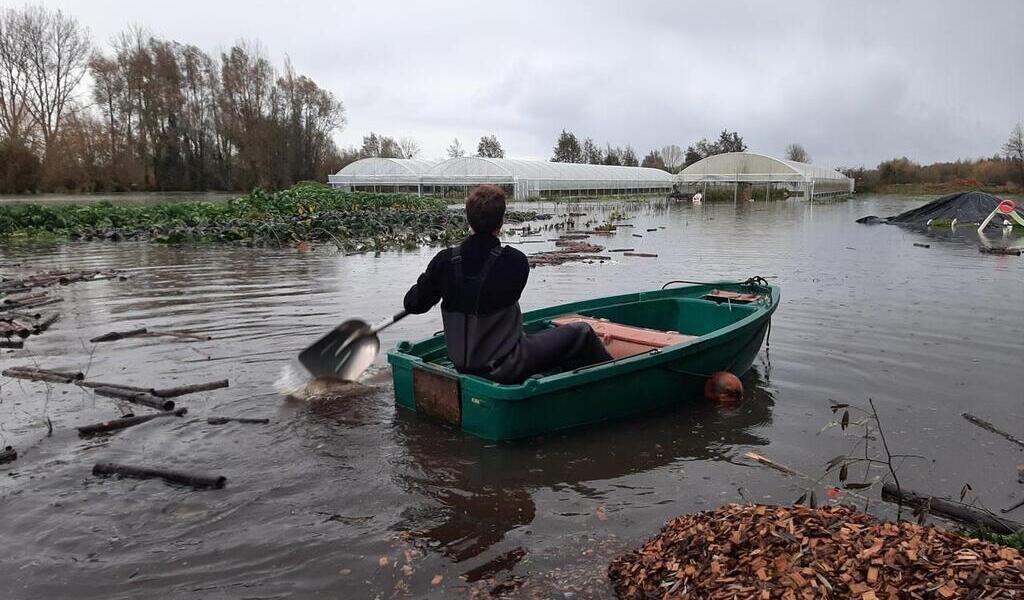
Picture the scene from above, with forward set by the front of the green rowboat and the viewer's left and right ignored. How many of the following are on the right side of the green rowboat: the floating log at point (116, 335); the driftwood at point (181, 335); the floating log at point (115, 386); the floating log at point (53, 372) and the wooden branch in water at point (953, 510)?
1

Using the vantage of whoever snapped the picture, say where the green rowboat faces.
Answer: facing away from the viewer and to the right of the viewer

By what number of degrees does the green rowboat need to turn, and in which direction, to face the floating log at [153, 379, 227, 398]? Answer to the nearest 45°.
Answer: approximately 135° to its left

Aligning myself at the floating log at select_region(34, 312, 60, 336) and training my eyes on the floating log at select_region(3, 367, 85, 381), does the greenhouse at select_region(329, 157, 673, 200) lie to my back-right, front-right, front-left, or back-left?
back-left

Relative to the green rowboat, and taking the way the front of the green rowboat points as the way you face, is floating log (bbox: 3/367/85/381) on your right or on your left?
on your left

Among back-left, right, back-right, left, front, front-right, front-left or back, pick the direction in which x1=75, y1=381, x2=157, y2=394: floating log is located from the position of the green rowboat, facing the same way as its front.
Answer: back-left

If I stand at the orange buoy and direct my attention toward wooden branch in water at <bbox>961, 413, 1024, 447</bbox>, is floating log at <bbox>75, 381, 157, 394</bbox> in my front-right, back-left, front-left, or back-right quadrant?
back-right

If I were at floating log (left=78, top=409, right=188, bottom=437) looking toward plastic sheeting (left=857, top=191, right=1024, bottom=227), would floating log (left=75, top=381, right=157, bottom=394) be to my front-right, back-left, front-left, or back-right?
front-left

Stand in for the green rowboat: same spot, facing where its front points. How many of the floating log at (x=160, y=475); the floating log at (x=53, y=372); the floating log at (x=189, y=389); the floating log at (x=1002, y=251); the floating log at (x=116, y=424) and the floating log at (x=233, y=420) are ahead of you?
1

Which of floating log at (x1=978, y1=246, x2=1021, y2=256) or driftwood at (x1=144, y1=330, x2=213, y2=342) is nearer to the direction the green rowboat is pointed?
the floating log

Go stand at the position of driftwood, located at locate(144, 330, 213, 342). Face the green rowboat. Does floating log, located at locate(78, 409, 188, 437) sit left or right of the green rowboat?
right

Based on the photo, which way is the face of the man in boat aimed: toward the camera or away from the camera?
away from the camera

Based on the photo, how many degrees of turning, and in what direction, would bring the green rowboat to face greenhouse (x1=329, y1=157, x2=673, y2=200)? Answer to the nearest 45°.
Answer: approximately 45° to its left

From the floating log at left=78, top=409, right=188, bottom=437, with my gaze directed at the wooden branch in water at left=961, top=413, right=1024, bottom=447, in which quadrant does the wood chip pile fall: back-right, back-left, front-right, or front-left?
front-right

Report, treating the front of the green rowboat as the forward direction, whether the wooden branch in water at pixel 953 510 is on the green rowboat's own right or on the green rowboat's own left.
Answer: on the green rowboat's own right
